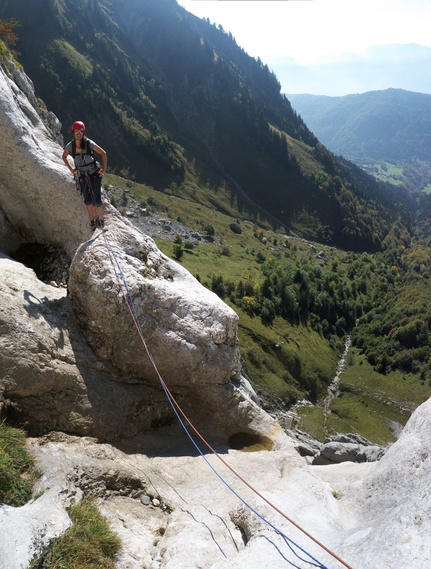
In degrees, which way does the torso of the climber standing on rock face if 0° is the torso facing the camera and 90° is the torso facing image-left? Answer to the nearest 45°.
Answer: approximately 0°
